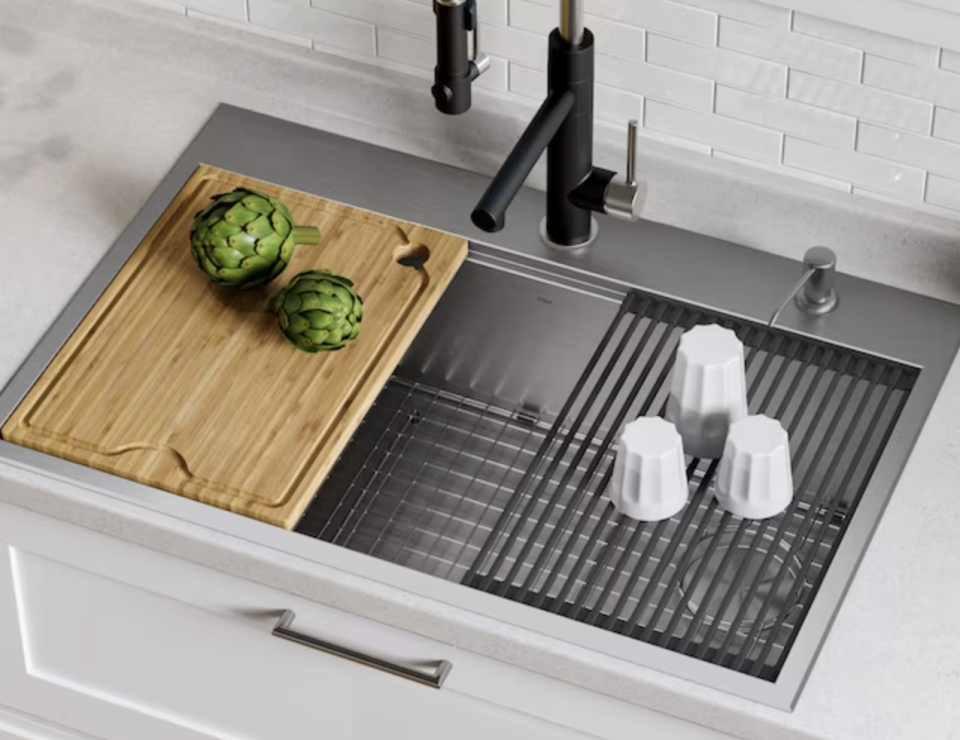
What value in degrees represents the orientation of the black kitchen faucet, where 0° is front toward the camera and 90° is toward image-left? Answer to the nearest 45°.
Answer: approximately 45°

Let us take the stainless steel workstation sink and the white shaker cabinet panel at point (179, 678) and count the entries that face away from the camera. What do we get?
0

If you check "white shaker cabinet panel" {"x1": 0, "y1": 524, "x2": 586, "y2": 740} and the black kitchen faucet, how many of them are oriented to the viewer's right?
0

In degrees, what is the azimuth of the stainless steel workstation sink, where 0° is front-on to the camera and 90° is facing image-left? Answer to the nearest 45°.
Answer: approximately 45°

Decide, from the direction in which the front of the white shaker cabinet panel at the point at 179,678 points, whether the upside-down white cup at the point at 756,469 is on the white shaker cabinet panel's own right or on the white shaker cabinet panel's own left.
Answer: on the white shaker cabinet panel's own left

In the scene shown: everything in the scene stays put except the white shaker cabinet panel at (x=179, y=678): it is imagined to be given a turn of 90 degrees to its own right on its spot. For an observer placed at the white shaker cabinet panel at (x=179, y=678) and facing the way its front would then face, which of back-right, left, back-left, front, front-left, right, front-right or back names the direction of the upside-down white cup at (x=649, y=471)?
back

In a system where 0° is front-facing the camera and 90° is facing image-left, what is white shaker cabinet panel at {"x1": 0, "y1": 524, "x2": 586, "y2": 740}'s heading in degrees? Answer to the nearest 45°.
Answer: approximately 45°
